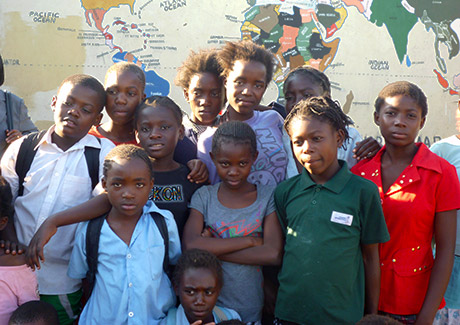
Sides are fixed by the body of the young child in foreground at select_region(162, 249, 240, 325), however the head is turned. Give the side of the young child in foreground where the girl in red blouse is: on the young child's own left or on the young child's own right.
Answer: on the young child's own left

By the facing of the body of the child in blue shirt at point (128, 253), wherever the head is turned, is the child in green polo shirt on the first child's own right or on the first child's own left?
on the first child's own left

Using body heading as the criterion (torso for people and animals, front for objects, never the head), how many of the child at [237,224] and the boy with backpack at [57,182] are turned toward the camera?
2

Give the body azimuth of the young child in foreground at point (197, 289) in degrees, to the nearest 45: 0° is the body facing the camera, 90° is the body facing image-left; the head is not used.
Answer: approximately 0°

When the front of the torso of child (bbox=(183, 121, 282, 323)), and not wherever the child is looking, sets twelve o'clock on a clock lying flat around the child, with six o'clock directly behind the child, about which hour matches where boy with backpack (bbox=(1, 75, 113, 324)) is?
The boy with backpack is roughly at 3 o'clock from the child.

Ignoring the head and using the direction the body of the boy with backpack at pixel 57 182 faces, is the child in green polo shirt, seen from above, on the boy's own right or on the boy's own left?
on the boy's own left

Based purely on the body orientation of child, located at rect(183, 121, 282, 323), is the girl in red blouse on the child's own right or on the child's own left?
on the child's own left

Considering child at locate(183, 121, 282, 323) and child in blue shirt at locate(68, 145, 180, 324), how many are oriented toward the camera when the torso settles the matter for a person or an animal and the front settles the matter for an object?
2

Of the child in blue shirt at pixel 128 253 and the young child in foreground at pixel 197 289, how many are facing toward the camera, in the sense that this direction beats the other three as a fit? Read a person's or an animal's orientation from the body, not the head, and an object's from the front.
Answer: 2

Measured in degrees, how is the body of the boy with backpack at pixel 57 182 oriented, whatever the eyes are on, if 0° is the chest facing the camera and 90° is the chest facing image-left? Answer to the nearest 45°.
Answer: approximately 0°
